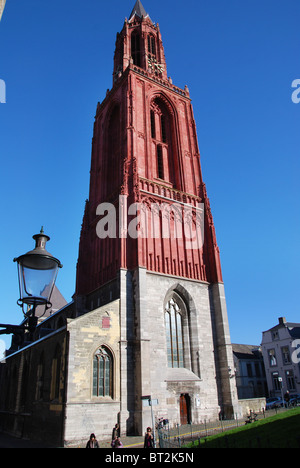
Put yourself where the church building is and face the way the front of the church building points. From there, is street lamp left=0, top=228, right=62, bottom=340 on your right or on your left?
on your right

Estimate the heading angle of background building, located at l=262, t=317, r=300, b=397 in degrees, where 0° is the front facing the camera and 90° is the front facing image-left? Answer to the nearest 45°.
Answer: approximately 0°
